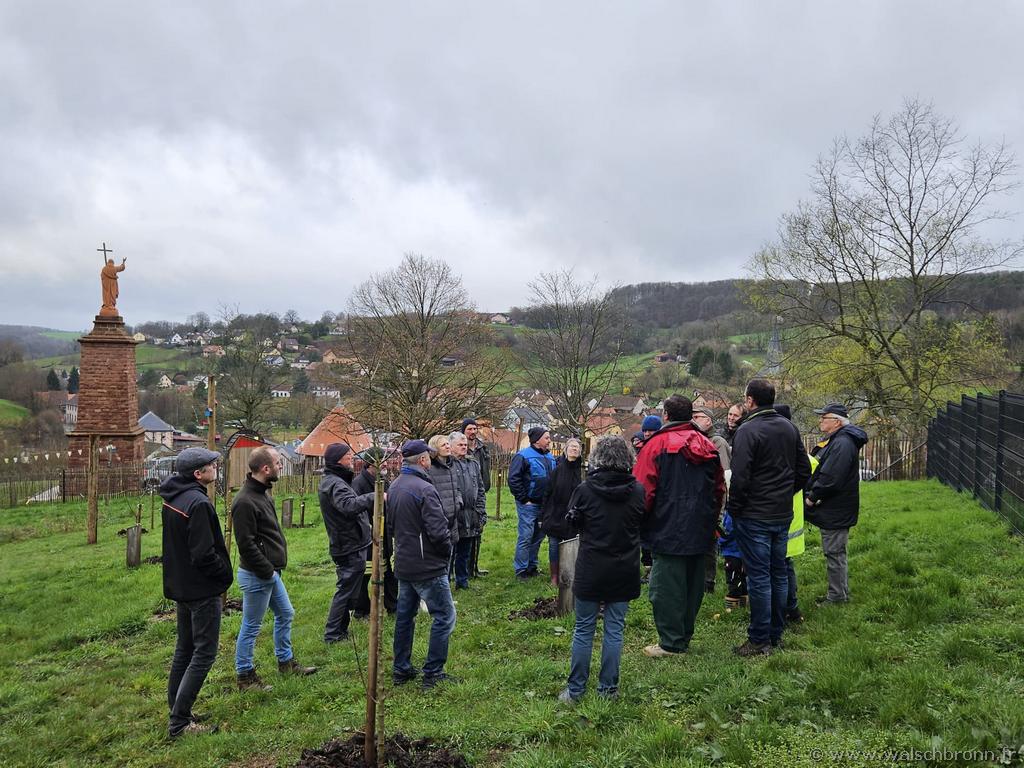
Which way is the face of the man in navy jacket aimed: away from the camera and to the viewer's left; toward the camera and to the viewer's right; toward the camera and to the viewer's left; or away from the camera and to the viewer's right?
away from the camera and to the viewer's right

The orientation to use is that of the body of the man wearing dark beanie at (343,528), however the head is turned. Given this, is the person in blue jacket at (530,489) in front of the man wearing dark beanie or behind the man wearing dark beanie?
in front

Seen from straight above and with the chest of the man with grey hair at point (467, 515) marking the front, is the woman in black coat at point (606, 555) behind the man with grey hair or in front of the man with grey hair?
in front

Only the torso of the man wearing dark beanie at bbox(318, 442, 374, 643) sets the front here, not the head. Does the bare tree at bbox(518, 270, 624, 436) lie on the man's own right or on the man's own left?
on the man's own left

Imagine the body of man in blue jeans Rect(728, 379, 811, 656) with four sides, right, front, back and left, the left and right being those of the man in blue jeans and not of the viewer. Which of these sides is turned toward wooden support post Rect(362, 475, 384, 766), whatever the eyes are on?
left

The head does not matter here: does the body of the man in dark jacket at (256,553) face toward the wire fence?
yes

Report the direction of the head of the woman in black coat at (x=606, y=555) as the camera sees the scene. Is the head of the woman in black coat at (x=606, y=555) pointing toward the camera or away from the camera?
away from the camera

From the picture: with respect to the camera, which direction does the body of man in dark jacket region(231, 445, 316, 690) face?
to the viewer's right

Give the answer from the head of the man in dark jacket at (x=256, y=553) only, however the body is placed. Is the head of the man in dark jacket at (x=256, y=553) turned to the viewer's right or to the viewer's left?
to the viewer's right

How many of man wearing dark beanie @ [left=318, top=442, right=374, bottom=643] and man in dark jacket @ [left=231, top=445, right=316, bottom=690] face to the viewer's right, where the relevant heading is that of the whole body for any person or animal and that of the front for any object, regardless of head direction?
2

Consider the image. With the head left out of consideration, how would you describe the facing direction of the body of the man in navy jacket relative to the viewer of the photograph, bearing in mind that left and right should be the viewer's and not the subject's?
facing away from the viewer and to the right of the viewer

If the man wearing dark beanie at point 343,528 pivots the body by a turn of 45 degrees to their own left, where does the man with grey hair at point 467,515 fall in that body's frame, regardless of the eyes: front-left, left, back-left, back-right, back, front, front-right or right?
front

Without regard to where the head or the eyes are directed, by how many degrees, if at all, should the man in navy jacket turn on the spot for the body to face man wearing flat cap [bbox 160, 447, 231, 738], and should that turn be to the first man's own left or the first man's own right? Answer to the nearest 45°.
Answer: approximately 135° to the first man's own left

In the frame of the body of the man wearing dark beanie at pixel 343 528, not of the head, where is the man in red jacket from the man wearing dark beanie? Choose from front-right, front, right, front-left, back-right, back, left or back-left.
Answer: front-right

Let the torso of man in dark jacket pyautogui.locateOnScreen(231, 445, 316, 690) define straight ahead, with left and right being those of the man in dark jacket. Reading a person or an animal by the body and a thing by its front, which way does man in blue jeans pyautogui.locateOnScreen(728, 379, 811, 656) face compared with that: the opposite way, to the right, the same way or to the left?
to the left

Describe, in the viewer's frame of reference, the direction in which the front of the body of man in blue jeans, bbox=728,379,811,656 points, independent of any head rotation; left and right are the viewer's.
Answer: facing away from the viewer and to the left of the viewer

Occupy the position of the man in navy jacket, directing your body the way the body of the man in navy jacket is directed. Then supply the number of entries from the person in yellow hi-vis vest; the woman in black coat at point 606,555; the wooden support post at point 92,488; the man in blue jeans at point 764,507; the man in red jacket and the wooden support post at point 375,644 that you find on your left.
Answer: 1

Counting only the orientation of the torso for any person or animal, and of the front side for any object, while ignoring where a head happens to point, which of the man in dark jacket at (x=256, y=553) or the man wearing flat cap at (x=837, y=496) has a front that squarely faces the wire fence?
the man in dark jacket
